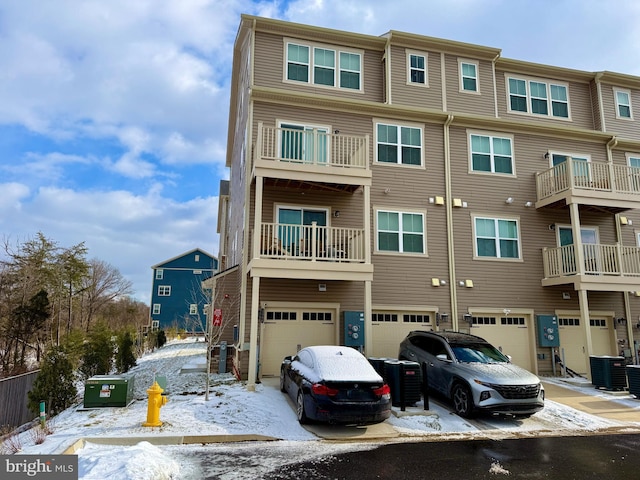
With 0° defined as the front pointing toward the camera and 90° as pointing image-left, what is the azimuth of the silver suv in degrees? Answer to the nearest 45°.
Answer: approximately 315°

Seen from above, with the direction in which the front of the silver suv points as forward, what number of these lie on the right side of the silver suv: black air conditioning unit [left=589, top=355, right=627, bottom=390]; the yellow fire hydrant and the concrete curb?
2

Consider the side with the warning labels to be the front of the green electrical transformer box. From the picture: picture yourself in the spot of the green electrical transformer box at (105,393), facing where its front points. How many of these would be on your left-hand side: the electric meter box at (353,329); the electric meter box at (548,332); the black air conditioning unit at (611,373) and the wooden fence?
3

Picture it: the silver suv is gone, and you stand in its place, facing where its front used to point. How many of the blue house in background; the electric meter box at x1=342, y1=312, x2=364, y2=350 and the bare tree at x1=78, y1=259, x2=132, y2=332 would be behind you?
3

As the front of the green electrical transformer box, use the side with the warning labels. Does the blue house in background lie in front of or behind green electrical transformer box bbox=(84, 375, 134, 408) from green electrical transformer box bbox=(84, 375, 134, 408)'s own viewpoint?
behind

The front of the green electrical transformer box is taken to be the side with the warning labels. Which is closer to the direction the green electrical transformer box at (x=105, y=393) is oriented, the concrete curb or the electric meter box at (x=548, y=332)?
the concrete curb
